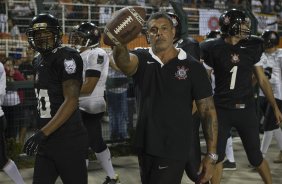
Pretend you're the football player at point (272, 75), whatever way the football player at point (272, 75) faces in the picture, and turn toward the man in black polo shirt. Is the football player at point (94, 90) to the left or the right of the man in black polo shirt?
right

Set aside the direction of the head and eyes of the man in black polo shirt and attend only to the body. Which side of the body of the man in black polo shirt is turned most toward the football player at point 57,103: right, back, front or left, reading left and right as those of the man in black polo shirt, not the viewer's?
right

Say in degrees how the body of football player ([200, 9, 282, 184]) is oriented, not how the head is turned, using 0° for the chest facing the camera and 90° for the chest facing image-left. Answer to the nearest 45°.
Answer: approximately 0°

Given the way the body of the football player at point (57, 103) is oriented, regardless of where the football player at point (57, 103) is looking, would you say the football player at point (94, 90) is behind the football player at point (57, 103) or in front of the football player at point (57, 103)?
behind

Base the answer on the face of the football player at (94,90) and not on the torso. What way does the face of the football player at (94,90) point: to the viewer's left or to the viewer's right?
to the viewer's left
